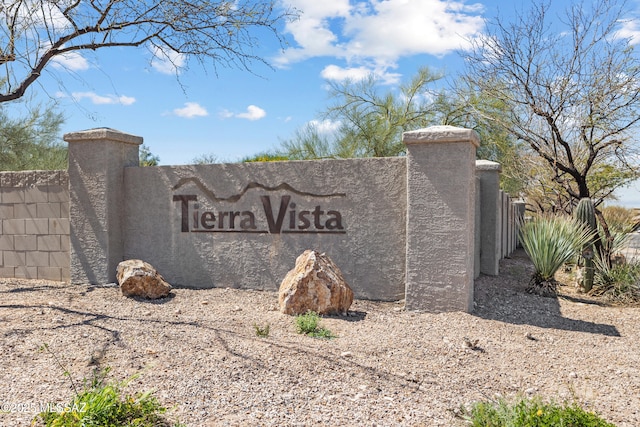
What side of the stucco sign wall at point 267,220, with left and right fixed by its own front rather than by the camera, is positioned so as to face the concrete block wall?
right

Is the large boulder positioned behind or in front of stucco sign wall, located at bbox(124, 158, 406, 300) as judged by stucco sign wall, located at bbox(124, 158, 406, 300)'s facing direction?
in front

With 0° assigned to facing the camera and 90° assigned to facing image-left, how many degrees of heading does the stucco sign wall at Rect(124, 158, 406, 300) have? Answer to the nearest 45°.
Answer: approximately 0°

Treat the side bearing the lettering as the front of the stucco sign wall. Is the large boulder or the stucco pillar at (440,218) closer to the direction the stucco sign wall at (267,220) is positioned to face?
the large boulder

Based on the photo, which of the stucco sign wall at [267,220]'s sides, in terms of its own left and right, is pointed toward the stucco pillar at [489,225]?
left

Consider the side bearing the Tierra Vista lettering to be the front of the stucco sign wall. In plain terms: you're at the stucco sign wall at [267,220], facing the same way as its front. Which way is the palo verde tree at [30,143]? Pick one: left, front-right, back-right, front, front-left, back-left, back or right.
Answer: back-right

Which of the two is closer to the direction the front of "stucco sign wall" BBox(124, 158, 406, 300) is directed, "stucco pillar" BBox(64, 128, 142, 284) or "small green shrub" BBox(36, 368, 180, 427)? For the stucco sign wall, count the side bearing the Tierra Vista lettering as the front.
the small green shrub

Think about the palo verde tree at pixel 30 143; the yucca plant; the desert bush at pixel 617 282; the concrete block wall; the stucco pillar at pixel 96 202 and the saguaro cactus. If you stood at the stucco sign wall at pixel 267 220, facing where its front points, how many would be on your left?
3

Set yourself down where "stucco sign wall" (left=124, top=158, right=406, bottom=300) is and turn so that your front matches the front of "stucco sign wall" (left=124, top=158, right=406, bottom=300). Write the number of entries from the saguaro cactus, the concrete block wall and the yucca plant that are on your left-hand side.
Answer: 2

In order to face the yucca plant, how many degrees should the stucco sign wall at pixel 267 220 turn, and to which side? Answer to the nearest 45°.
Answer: approximately 90° to its left

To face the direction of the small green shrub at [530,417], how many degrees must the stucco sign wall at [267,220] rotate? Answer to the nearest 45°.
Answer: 0° — it already faces it

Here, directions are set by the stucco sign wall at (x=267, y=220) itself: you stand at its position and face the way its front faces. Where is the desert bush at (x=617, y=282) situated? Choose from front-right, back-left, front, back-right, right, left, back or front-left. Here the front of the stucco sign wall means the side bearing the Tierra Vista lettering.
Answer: left

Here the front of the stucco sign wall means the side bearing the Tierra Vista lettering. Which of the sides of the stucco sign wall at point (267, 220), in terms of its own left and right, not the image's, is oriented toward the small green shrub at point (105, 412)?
front
